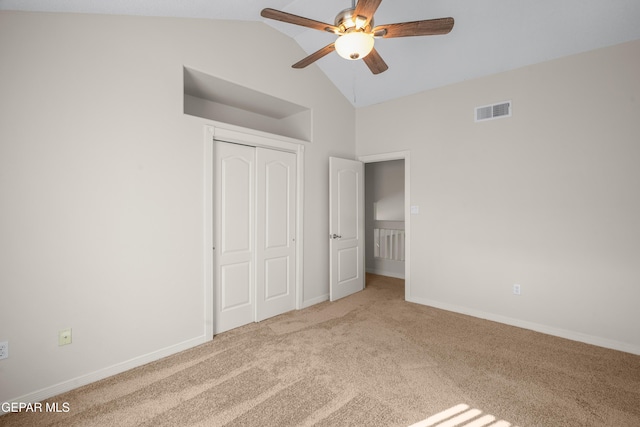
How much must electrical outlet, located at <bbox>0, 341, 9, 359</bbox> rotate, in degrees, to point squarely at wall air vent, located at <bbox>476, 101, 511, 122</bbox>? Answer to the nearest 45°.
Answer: approximately 45° to its left

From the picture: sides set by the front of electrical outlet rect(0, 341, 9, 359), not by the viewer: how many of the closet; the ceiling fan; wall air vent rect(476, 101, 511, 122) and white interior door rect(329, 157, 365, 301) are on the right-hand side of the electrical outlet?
0

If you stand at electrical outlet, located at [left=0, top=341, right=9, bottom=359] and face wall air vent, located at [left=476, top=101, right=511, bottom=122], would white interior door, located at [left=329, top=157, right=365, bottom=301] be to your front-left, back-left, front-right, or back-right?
front-left

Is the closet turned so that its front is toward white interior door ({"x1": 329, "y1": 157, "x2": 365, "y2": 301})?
no

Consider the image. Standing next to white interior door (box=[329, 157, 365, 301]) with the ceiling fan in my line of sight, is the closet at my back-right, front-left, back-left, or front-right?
front-right

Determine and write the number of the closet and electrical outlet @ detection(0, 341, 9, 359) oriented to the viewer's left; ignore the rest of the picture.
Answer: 0

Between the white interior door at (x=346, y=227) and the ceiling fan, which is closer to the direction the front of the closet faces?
the ceiling fan

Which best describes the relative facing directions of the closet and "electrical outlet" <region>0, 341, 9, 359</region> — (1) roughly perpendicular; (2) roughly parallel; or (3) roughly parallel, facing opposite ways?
roughly parallel

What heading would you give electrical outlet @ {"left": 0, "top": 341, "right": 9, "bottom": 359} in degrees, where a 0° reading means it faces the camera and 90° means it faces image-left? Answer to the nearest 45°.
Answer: approximately 0°

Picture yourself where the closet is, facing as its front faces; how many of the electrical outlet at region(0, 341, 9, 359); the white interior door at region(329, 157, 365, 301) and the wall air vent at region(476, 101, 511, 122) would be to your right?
1

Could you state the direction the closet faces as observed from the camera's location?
facing the viewer and to the right of the viewer

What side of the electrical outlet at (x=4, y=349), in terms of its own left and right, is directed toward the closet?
left

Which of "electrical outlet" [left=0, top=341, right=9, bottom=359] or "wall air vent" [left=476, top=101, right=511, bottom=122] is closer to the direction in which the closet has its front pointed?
the wall air vent

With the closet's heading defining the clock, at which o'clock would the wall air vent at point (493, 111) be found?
The wall air vent is roughly at 11 o'clock from the closet.

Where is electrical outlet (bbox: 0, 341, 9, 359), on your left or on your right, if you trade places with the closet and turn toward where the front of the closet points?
on your right

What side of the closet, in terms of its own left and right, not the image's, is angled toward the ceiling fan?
front

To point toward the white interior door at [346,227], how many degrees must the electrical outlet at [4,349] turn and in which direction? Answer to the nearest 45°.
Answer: approximately 90° to its left
